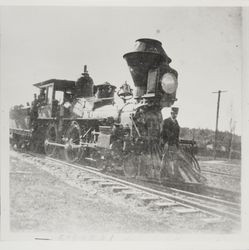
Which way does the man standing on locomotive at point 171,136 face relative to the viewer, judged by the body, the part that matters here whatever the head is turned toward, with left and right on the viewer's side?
facing the viewer and to the right of the viewer
